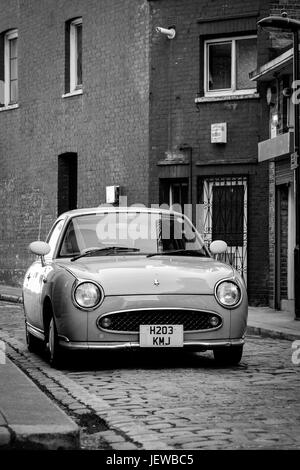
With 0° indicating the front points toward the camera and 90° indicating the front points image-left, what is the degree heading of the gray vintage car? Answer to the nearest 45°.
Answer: approximately 0°

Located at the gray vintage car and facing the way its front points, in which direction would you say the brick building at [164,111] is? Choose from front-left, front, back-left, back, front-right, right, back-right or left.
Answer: back

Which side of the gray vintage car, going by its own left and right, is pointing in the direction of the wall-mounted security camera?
back

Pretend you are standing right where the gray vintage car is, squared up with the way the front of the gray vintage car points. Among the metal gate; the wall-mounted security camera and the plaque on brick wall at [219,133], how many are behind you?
3

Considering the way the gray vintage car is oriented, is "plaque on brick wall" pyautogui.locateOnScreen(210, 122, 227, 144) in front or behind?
behind

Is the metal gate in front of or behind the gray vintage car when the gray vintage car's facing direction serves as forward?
behind
